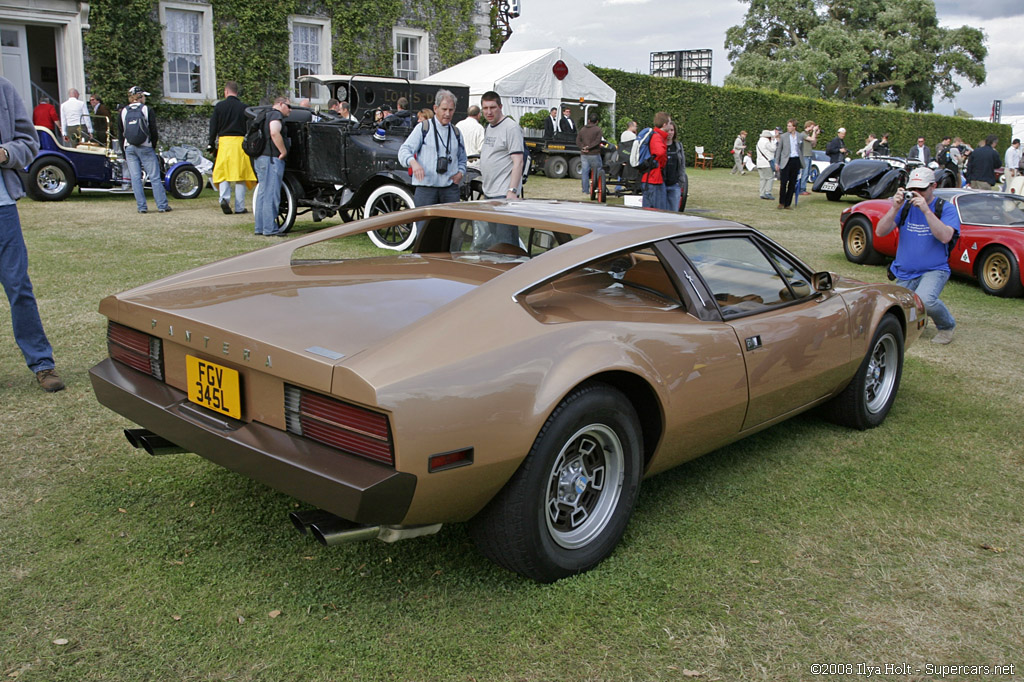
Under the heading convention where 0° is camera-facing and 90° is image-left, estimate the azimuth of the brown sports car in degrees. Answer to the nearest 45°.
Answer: approximately 225°

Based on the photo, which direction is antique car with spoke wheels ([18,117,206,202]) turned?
to the viewer's right

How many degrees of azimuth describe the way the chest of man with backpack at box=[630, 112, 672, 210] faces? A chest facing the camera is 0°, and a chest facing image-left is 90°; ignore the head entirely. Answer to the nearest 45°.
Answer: approximately 270°

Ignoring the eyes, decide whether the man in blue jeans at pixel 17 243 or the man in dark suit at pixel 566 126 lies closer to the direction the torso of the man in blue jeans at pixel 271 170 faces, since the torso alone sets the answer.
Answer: the man in dark suit

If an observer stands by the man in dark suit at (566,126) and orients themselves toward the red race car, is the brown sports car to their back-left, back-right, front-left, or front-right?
front-right

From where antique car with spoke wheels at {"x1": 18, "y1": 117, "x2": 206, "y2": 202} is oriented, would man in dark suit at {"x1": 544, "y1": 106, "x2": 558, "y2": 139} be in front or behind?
in front

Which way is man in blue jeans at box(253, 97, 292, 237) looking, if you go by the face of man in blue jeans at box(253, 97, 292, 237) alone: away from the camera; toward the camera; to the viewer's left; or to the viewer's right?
to the viewer's right

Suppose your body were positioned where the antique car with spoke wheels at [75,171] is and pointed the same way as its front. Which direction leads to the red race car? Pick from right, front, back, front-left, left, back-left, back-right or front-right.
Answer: front-right

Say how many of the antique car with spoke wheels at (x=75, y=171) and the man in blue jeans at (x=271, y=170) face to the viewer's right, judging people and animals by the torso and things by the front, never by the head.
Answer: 2

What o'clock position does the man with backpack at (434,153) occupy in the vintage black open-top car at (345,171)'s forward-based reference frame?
The man with backpack is roughly at 1 o'clock from the vintage black open-top car.

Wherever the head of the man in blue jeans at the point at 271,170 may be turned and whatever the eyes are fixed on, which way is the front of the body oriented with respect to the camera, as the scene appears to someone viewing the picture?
to the viewer's right

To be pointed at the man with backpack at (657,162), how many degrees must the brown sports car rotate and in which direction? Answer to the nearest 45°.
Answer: approximately 45° to its left

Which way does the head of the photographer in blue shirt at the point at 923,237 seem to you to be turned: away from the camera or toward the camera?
toward the camera

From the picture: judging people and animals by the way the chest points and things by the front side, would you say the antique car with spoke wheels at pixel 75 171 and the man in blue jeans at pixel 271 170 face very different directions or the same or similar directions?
same or similar directions
